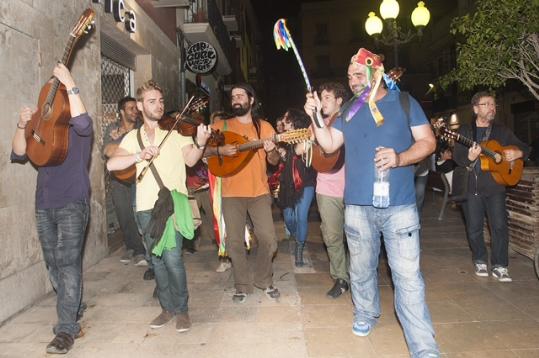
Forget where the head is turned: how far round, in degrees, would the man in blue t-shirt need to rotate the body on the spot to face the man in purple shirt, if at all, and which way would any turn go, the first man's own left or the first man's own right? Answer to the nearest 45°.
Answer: approximately 45° to the first man's own right

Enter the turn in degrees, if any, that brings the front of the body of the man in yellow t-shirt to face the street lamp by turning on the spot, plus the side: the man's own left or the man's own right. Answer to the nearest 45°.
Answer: approximately 135° to the man's own left

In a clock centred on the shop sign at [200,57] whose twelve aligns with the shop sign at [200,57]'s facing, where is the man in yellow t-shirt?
The man in yellow t-shirt is roughly at 12 o'clock from the shop sign.

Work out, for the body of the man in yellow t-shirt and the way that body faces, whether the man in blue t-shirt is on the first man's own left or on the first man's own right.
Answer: on the first man's own left

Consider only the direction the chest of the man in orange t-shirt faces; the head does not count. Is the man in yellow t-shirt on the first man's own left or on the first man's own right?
on the first man's own right

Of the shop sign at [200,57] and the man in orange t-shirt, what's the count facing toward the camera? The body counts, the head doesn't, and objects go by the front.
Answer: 2

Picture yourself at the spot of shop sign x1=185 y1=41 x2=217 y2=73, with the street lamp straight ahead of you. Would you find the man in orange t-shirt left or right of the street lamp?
right

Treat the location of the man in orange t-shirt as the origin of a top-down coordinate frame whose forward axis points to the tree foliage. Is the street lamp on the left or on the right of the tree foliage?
left

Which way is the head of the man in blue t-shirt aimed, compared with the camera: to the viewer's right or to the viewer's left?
to the viewer's left
